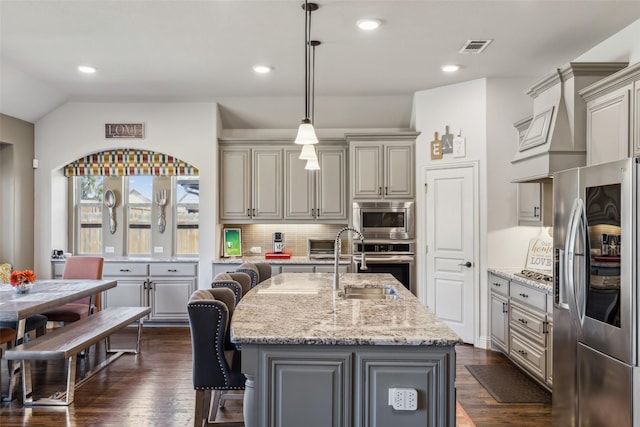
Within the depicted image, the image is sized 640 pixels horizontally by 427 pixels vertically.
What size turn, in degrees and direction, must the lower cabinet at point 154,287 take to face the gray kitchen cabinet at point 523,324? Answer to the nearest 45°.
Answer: approximately 45° to its left

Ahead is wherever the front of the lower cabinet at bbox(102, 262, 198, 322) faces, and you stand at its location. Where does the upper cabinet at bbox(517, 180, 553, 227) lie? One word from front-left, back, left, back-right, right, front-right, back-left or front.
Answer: front-left

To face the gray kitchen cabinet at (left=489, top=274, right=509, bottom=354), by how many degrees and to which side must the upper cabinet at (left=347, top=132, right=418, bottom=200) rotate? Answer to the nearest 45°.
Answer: approximately 45° to its left

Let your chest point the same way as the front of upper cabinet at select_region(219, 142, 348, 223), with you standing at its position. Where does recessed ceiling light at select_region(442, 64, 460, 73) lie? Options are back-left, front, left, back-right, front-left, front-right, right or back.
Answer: front-left

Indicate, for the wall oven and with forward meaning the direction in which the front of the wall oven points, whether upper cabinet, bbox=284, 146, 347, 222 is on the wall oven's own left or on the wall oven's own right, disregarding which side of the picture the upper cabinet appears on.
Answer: on the wall oven's own right

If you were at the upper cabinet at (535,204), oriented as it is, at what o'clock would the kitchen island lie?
The kitchen island is roughly at 11 o'clock from the upper cabinet.

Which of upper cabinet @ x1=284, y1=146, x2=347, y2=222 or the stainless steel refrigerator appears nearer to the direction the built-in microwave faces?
the stainless steel refrigerator

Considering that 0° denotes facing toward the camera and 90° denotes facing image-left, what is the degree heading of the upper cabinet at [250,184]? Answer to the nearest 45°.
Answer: approximately 0°
